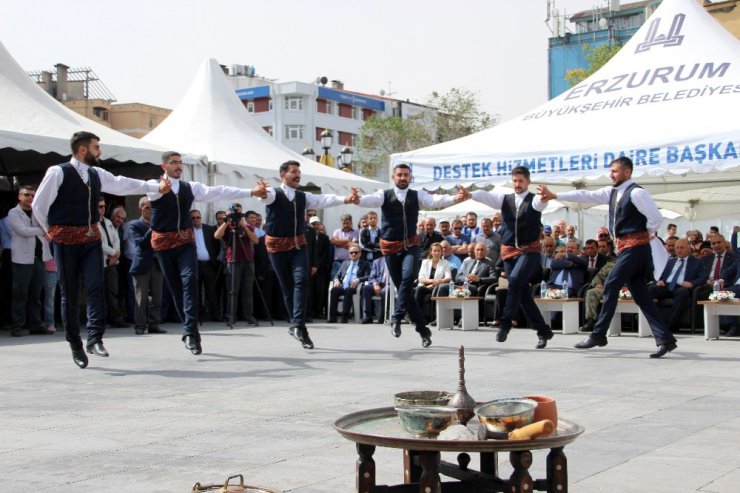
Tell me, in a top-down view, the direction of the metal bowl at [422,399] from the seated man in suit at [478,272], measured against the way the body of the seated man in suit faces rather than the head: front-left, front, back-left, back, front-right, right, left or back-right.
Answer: front

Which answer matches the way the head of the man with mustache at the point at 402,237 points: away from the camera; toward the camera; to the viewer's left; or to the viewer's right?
toward the camera

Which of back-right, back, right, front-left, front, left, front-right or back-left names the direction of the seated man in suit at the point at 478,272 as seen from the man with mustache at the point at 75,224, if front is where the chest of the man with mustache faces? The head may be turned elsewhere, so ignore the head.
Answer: left

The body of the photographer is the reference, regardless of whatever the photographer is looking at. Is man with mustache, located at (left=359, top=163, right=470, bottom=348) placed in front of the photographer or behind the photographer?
in front

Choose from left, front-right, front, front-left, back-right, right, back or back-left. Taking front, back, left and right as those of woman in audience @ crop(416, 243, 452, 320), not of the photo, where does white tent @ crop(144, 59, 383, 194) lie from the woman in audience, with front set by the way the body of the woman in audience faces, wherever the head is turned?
back-right

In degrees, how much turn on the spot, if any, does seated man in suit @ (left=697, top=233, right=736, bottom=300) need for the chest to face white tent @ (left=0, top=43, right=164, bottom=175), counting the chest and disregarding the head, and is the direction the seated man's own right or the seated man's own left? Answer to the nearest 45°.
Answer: approximately 45° to the seated man's own right

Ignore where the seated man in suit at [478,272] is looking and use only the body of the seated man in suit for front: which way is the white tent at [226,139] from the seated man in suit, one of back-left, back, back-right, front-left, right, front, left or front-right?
back-right

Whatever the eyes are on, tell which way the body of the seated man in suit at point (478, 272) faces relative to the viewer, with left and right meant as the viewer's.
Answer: facing the viewer

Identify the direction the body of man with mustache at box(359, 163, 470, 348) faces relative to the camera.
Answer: toward the camera

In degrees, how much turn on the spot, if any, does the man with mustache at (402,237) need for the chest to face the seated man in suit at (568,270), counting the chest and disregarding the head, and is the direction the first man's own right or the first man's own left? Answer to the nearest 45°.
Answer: approximately 135° to the first man's own left

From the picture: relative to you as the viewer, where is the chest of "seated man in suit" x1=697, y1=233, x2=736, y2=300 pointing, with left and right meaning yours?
facing the viewer and to the left of the viewer

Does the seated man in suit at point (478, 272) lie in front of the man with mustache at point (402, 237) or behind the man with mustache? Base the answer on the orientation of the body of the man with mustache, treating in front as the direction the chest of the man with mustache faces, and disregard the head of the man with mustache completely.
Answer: behind

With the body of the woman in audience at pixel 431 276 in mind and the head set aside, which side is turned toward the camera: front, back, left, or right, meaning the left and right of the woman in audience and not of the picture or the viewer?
front

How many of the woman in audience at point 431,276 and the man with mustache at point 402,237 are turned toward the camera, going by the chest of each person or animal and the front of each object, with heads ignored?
2

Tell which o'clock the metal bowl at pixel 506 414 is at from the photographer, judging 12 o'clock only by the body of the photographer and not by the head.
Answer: The metal bowl is roughly at 12 o'clock from the photographer.
